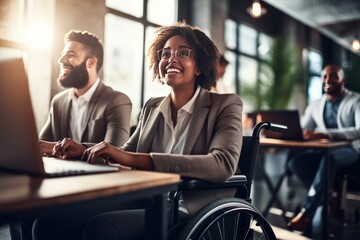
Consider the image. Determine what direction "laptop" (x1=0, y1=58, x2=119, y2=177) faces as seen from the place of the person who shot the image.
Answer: facing away from the viewer and to the right of the viewer

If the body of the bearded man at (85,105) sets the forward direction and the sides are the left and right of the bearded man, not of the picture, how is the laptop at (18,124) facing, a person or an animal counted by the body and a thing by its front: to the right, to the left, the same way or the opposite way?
the opposite way

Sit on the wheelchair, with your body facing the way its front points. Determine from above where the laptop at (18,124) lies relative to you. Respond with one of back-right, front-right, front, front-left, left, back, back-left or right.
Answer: front-left

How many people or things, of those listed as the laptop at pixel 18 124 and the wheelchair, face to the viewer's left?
1

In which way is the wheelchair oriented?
to the viewer's left

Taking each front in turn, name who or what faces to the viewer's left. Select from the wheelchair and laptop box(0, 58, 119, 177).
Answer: the wheelchair

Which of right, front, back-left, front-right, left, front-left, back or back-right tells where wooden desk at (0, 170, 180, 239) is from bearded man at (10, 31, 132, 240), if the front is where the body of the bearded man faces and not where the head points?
front-left

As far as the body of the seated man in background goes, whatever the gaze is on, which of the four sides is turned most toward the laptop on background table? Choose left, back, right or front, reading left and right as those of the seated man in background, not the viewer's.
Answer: front

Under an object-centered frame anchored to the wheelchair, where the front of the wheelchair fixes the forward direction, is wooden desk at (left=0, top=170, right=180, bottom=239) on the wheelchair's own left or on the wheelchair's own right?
on the wheelchair's own left

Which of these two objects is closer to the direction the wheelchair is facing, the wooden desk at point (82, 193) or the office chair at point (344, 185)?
the wooden desk

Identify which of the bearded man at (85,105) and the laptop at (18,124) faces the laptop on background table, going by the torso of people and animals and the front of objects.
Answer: the laptop
